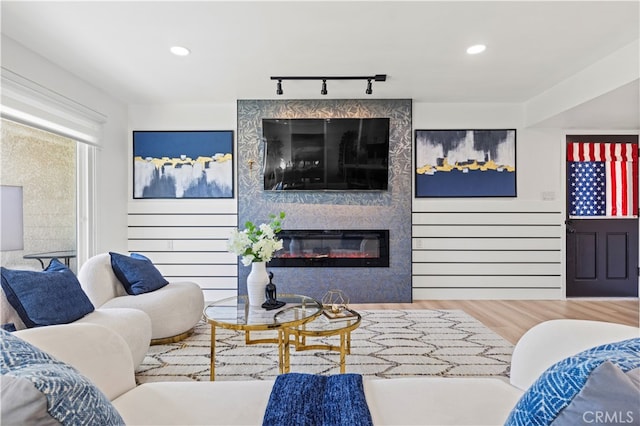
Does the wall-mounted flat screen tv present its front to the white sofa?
yes

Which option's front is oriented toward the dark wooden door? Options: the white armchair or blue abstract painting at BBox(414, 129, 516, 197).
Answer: the white armchair

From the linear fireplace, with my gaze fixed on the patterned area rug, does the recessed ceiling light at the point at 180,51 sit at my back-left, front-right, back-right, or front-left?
front-right

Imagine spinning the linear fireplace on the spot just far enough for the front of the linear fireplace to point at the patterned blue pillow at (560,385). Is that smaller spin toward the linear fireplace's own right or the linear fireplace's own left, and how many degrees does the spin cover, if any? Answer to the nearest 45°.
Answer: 0° — it already faces it

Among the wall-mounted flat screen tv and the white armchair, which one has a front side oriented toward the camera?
the wall-mounted flat screen tv

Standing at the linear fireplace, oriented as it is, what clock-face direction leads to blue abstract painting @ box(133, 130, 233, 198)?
The blue abstract painting is roughly at 3 o'clock from the linear fireplace.

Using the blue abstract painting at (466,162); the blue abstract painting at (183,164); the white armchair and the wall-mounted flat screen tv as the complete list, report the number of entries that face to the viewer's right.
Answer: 1

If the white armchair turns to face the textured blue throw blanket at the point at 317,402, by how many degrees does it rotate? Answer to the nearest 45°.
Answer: approximately 90° to its right

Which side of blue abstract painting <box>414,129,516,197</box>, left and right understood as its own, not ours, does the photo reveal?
front

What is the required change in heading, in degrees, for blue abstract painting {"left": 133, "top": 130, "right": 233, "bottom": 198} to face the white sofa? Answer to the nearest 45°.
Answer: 0° — it already faces it

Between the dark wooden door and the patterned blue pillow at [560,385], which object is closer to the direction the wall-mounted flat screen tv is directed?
the patterned blue pillow

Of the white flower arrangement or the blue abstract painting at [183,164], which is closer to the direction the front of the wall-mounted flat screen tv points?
the white flower arrangement

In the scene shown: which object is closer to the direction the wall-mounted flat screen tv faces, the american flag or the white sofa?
the white sofa

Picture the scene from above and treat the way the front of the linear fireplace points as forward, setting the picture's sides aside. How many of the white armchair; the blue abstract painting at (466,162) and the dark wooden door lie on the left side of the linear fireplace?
2

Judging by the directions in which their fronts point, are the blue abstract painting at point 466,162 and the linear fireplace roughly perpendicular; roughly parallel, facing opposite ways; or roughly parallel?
roughly parallel
